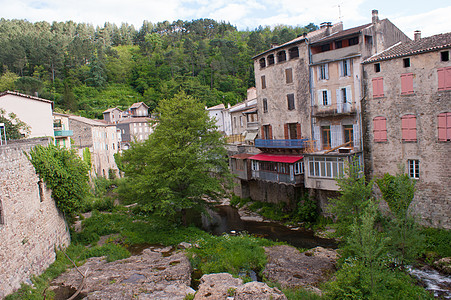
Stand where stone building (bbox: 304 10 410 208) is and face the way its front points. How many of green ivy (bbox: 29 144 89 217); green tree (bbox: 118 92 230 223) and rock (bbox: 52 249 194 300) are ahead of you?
3

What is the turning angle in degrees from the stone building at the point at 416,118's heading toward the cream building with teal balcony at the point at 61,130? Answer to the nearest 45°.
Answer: approximately 45° to its right

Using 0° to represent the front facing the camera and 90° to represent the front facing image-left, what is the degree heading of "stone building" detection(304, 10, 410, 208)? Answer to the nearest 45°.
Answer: approximately 45°

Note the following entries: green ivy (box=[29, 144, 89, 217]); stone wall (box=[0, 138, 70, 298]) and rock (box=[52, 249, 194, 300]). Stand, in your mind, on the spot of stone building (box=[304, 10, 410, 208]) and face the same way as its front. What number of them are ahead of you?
3

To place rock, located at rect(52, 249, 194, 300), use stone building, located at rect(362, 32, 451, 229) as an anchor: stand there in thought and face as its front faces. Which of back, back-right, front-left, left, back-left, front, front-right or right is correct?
front

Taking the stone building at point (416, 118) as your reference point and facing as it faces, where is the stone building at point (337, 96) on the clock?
the stone building at point (337, 96) is roughly at 2 o'clock from the stone building at point (416, 118).

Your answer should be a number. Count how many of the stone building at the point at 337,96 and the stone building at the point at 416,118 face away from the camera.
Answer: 0

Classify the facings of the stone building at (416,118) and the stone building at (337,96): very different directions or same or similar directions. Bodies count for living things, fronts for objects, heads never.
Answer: same or similar directions

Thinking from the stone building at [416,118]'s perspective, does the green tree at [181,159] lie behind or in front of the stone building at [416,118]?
in front

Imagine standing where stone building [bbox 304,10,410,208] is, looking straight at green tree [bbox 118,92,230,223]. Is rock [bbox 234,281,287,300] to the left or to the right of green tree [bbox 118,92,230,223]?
left

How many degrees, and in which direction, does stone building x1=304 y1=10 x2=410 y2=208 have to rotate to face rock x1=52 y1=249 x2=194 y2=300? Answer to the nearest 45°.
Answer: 0° — it already faces it

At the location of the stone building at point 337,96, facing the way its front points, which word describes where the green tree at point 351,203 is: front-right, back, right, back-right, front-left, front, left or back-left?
front-left

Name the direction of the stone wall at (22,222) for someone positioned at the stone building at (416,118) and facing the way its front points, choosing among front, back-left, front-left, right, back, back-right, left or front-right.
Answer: front

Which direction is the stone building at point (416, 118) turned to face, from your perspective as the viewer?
facing the viewer and to the left of the viewer
